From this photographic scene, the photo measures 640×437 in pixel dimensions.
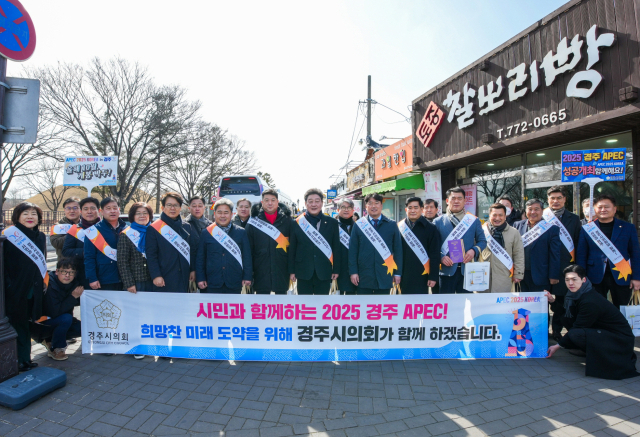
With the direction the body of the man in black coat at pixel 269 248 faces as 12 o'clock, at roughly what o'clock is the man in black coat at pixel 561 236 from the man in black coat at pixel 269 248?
the man in black coat at pixel 561 236 is roughly at 9 o'clock from the man in black coat at pixel 269 248.

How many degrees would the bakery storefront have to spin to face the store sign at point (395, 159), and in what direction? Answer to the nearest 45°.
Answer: approximately 90° to its right

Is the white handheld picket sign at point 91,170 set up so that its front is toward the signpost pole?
yes

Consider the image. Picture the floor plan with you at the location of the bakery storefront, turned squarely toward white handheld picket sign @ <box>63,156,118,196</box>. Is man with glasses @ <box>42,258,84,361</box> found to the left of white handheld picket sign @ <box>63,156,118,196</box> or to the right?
left

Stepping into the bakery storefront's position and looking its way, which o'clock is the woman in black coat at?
The woman in black coat is roughly at 12 o'clock from the bakery storefront.

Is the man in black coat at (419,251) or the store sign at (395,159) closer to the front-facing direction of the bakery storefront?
the man in black coat

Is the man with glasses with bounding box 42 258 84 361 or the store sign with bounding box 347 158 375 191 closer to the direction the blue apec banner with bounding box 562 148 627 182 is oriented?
the man with glasses

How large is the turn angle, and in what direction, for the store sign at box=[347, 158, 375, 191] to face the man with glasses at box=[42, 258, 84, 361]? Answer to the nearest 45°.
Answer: approximately 45° to its left

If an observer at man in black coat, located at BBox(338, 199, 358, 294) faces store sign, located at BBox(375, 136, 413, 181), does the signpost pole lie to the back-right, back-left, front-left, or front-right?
back-left

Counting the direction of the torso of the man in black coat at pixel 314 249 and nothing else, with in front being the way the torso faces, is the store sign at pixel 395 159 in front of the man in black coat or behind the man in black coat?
behind

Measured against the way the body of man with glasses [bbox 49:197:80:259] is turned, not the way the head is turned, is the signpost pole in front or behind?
in front

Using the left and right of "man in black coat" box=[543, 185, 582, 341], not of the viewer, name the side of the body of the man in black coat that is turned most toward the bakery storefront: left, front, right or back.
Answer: back

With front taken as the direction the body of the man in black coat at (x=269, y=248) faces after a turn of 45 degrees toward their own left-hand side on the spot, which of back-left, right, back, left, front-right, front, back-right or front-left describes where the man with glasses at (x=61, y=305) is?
back-right
